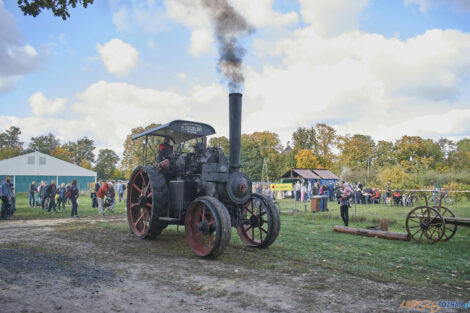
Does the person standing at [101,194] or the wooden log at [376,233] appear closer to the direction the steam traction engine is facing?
the wooden log

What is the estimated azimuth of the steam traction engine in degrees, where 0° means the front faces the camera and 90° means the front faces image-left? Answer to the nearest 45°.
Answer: approximately 315°

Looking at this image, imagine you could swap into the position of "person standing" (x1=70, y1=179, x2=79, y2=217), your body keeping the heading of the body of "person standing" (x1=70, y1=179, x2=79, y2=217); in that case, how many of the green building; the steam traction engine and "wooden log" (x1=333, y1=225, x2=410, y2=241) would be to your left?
1

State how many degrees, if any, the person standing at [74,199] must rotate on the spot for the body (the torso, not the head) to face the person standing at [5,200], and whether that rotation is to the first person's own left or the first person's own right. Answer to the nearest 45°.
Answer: approximately 180°

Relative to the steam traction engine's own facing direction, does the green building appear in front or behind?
behind

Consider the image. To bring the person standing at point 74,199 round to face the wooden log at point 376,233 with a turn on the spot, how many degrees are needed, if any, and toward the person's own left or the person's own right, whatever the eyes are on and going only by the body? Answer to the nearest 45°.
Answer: approximately 45° to the person's own right

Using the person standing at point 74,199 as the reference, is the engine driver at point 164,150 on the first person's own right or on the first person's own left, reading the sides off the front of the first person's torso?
on the first person's own right

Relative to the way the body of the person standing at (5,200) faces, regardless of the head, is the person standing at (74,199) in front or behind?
in front

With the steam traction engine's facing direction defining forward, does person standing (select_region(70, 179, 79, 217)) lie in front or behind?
behind

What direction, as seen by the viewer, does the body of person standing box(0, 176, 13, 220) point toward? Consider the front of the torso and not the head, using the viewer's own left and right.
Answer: facing to the right of the viewer

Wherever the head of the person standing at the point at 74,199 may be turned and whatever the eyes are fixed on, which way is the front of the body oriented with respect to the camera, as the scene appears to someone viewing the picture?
to the viewer's right

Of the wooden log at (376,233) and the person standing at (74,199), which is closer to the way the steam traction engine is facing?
the wooden log

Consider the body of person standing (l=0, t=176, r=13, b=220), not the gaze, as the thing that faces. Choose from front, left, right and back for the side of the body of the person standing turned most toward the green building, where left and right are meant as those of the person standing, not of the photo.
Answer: left
